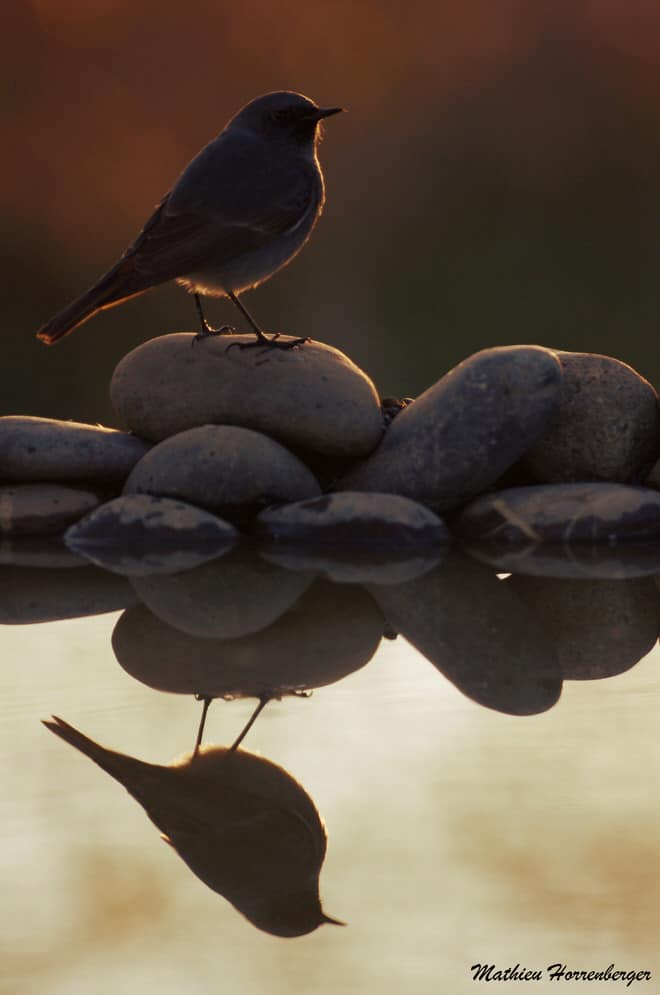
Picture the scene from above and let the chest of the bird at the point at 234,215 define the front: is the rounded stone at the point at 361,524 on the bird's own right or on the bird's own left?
on the bird's own right

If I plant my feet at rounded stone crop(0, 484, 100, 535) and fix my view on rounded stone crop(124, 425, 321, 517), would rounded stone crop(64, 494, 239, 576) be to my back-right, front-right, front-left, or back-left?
front-right

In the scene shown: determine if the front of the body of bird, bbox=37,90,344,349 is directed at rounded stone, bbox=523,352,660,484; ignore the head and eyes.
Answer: yes

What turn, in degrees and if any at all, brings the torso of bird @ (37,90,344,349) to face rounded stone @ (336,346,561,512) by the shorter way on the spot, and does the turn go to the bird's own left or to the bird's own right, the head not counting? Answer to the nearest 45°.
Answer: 0° — it already faces it

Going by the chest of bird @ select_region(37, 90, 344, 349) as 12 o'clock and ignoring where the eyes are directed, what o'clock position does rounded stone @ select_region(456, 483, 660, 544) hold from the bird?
The rounded stone is roughly at 1 o'clock from the bird.

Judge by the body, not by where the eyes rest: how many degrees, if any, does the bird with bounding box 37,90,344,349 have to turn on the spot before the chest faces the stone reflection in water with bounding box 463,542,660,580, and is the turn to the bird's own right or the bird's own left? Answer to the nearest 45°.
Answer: approximately 45° to the bird's own right

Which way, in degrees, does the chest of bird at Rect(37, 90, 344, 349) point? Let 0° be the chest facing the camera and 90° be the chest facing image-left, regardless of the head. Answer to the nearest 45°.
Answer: approximately 270°
